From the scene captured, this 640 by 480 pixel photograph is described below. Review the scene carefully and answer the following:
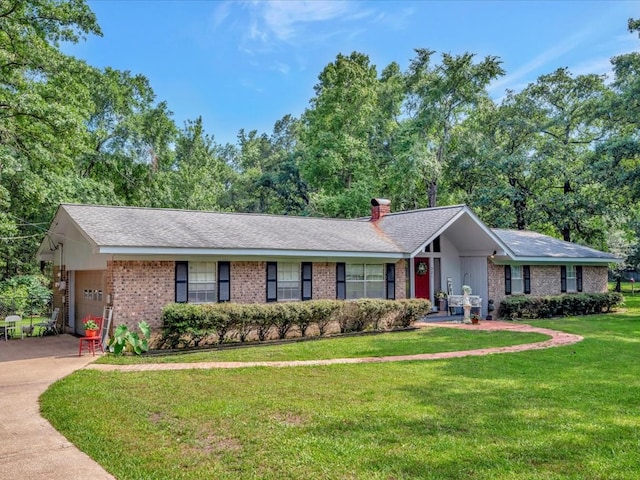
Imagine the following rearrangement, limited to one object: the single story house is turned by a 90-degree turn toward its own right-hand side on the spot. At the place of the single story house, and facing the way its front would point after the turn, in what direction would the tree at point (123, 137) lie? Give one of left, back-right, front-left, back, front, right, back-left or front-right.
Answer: right

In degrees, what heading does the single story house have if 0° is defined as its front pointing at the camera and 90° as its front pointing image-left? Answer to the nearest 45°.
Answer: approximately 315°

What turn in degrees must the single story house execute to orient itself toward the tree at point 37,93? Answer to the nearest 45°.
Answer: approximately 135° to its right

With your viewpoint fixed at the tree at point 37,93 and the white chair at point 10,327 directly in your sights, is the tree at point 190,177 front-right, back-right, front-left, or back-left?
back-left

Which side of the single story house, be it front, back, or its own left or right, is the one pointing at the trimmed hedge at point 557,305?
left

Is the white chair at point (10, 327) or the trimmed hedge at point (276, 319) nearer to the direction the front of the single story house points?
the trimmed hedge

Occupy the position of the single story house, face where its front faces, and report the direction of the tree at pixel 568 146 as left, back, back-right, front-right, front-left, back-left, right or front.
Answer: left

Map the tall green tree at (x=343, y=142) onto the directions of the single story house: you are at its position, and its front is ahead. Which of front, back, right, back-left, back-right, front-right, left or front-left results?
back-left

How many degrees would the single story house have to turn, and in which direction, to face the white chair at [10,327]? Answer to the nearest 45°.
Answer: approximately 135° to its right
